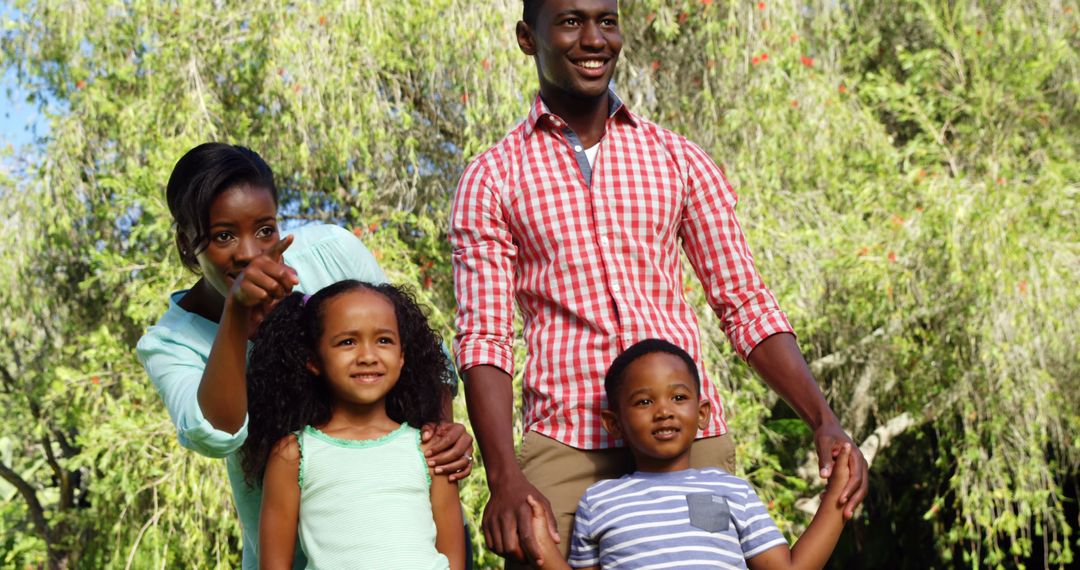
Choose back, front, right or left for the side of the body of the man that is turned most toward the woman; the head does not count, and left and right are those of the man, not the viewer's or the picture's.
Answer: right

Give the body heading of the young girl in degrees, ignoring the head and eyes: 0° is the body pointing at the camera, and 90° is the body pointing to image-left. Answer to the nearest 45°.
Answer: approximately 0°

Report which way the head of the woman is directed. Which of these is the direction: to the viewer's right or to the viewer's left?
to the viewer's right

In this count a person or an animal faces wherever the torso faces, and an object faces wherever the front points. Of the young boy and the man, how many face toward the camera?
2

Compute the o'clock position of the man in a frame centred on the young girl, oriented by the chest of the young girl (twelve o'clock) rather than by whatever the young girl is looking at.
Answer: The man is roughly at 9 o'clock from the young girl.

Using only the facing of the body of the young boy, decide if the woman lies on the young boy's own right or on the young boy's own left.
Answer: on the young boy's own right

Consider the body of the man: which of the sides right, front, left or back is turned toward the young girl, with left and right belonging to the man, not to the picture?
right

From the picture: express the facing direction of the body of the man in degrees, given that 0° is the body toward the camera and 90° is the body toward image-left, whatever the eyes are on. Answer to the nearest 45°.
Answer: approximately 0°

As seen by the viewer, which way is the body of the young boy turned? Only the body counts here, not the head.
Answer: toward the camera

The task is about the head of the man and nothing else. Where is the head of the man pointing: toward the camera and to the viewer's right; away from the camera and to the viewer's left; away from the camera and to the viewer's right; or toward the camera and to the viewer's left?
toward the camera and to the viewer's right

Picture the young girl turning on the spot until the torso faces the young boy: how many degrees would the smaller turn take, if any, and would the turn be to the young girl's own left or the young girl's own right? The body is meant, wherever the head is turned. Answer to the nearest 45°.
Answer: approximately 90° to the young girl's own left
